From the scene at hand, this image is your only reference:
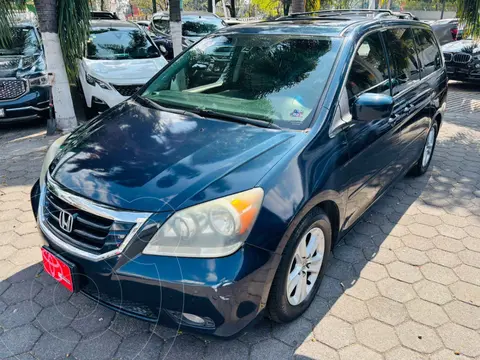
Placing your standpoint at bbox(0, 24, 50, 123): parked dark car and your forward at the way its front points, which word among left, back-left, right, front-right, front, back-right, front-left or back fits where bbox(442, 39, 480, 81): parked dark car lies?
left

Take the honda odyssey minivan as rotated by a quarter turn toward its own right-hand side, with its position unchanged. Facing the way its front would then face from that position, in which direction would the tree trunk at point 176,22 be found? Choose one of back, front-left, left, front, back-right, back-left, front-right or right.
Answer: front-right

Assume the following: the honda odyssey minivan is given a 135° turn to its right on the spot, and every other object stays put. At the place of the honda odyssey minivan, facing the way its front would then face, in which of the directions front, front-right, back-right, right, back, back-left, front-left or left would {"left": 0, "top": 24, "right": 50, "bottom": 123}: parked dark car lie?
front-left

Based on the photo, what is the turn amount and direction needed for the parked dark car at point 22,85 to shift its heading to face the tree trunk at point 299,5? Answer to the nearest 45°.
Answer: approximately 90° to its left

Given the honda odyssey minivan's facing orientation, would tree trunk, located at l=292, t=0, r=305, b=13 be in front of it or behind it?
behind

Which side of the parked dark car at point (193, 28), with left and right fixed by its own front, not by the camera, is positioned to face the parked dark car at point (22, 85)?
right

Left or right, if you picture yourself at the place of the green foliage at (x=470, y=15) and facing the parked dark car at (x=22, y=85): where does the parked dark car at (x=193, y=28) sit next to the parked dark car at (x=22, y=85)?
right

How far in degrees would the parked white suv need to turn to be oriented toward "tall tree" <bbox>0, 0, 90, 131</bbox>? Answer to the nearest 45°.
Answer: approximately 90° to its right

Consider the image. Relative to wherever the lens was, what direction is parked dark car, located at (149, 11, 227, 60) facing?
facing the viewer and to the right of the viewer

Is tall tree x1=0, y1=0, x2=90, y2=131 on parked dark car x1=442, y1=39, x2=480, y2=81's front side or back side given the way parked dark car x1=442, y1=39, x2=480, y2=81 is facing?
on the front side

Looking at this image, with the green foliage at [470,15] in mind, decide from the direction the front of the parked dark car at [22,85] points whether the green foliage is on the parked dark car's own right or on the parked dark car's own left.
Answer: on the parked dark car's own left

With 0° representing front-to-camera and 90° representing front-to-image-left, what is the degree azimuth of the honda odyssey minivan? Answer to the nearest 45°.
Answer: approximately 45°

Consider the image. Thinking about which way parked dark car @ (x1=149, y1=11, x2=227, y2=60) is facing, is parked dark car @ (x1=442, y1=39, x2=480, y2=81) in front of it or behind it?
in front

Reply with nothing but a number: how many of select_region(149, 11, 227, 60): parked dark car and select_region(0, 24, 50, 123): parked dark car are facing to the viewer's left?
0
